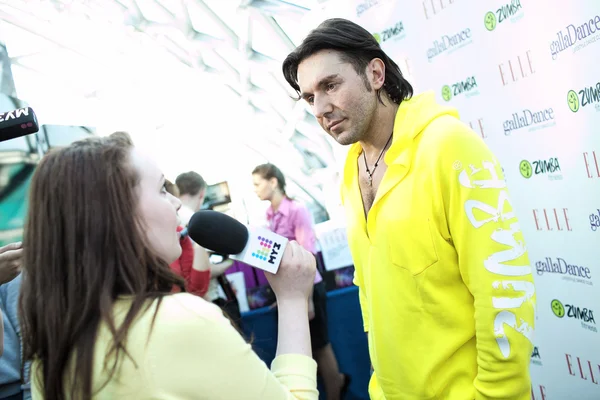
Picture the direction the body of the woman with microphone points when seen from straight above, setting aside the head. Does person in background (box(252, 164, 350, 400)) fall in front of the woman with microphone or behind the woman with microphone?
in front

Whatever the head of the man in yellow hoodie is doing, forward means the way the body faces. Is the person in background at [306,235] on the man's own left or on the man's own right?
on the man's own right

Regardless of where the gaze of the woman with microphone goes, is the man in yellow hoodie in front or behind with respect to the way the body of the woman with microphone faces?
in front

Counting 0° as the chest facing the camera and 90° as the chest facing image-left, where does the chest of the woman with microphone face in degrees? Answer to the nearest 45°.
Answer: approximately 225°

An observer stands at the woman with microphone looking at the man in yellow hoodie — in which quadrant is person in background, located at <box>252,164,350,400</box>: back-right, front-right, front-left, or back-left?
front-left

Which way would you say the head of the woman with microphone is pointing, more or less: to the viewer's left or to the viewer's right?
to the viewer's right

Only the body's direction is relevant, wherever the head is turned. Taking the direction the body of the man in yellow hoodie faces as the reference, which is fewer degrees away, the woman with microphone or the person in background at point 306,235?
the woman with microphone

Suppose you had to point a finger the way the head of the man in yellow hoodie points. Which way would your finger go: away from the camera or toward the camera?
toward the camera

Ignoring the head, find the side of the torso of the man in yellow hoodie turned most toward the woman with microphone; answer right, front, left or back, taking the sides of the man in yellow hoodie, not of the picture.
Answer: front

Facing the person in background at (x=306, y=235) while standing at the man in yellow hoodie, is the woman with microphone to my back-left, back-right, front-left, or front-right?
back-left
